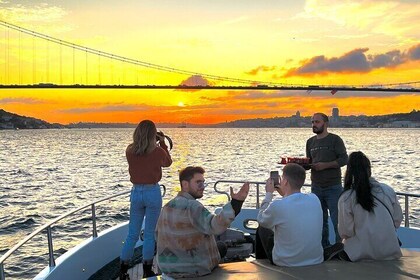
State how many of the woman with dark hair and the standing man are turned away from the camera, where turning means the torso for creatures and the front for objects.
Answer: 1

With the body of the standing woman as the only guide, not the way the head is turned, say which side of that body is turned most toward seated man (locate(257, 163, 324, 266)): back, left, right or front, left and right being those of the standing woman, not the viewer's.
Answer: right

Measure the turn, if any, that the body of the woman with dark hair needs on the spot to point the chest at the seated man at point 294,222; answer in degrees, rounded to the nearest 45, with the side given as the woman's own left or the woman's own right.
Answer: approximately 135° to the woman's own left

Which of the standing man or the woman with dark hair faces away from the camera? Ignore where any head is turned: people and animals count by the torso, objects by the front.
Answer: the woman with dark hair

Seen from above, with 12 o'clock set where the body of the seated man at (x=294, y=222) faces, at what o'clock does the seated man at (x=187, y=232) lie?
the seated man at (x=187, y=232) is roughly at 10 o'clock from the seated man at (x=294, y=222).

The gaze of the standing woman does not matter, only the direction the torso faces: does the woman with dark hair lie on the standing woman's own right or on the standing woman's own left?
on the standing woman's own right

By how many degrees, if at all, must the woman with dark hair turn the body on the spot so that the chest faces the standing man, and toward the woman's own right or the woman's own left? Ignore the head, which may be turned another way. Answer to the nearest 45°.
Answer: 0° — they already face them

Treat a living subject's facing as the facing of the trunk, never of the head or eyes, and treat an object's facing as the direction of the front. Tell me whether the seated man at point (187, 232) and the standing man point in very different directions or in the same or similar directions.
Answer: very different directions

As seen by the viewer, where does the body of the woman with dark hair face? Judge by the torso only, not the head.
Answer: away from the camera
